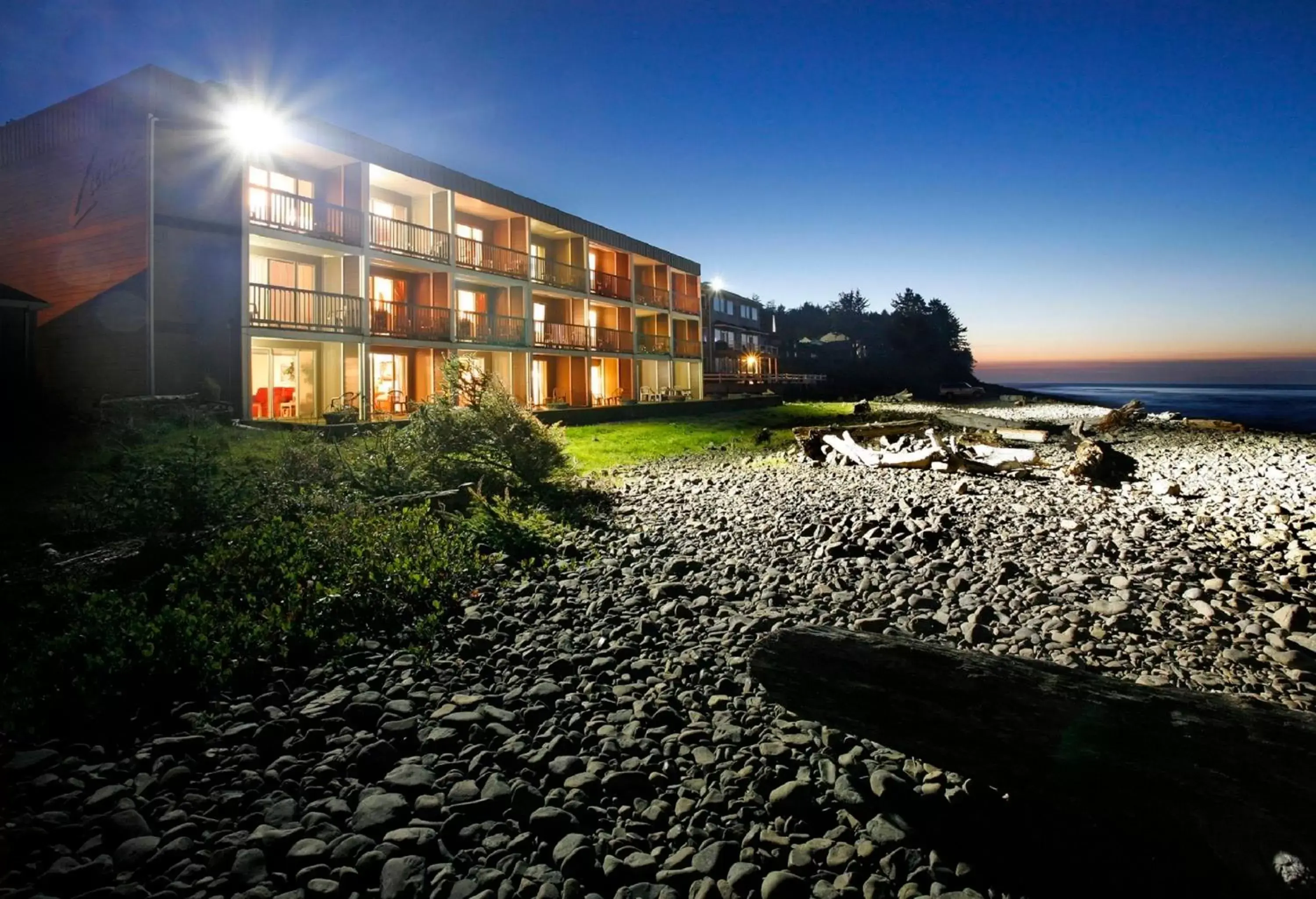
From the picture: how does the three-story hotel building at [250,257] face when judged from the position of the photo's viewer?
facing the viewer and to the right of the viewer

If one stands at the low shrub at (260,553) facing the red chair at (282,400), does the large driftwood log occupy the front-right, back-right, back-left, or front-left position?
back-right

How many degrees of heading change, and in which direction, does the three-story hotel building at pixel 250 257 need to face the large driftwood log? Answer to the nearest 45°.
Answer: approximately 45° to its right
